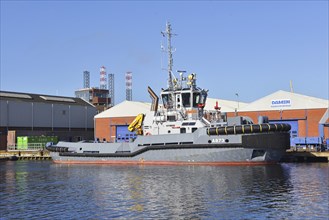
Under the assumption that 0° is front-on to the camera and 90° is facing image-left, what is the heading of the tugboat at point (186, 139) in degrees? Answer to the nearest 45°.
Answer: approximately 270°
